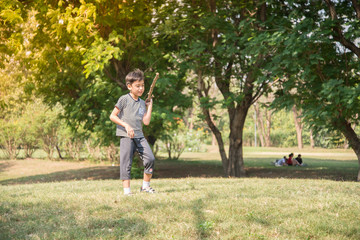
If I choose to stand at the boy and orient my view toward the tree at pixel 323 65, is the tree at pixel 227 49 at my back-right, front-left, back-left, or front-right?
front-left

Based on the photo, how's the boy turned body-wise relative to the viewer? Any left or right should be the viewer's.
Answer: facing the viewer and to the right of the viewer

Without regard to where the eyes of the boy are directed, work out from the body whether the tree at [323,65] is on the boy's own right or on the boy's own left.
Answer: on the boy's own left

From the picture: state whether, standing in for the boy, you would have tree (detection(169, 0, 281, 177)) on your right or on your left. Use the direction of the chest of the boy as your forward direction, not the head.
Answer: on your left

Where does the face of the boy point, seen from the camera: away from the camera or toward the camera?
toward the camera

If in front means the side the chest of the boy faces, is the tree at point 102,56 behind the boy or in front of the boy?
behind
